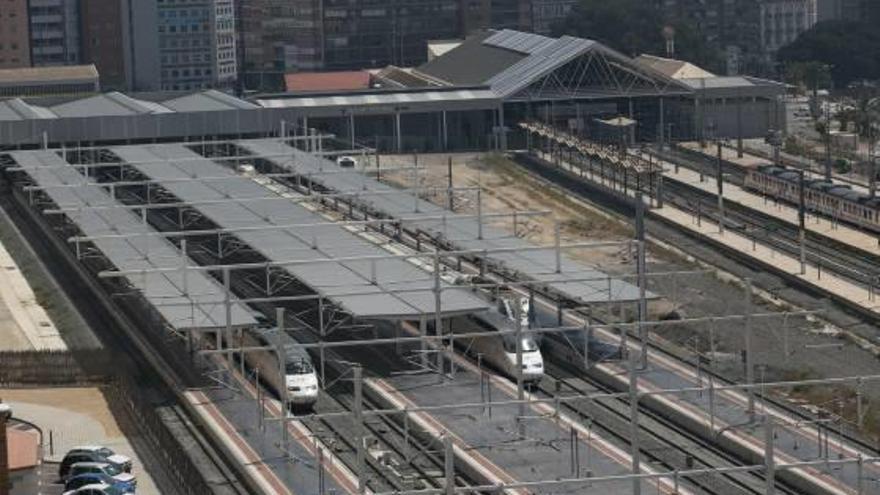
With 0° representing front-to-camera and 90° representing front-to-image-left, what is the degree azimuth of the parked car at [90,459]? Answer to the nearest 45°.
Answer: approximately 270°

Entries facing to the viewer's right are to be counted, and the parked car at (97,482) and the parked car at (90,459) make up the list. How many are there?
2

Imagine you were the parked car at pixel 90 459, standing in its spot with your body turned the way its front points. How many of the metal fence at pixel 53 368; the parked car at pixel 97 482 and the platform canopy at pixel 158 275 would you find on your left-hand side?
2

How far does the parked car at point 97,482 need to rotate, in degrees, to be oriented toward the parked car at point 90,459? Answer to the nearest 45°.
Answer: approximately 90° to its left

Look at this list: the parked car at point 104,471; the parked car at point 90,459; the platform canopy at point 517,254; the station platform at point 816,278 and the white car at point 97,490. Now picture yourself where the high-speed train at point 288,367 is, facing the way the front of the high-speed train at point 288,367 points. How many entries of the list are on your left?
2

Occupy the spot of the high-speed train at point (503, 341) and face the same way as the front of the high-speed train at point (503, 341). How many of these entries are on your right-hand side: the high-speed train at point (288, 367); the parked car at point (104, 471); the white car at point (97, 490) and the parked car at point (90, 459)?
4

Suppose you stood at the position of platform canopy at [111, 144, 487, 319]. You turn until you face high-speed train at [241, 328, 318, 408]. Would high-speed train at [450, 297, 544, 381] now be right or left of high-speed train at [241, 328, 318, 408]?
left

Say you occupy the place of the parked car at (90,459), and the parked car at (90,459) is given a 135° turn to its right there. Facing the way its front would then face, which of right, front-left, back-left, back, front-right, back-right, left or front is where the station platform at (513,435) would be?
back-left

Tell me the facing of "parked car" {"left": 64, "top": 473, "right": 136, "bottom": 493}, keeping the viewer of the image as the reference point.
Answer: facing to the right of the viewer

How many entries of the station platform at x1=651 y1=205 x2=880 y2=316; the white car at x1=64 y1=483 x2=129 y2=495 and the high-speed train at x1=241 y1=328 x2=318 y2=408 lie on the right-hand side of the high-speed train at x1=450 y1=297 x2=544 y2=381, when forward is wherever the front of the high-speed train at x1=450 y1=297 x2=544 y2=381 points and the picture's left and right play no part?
2

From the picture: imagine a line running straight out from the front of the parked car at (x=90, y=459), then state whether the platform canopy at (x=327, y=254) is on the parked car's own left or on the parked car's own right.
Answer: on the parked car's own left

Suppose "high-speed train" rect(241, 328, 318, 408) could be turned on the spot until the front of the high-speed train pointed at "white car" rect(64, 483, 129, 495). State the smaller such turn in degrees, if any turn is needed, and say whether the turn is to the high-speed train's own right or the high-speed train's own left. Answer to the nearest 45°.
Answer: approximately 90° to the high-speed train's own right

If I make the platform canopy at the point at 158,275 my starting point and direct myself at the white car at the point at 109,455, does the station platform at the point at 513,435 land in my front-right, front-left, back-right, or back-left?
front-left

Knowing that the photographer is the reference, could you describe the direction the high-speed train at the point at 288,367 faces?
facing the viewer and to the right of the viewer

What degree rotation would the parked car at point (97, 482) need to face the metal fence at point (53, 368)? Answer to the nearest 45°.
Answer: approximately 90° to its left

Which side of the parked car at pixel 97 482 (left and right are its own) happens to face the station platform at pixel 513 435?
front
